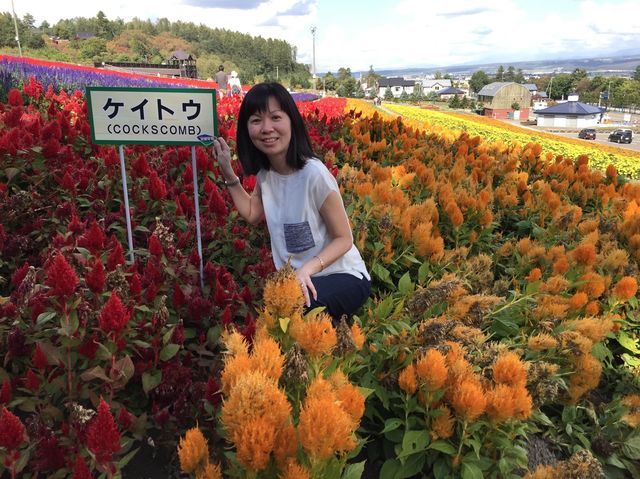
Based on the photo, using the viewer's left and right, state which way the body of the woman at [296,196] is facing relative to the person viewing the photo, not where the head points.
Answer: facing the viewer and to the left of the viewer

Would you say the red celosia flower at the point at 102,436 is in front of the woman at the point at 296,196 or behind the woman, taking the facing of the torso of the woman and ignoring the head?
in front

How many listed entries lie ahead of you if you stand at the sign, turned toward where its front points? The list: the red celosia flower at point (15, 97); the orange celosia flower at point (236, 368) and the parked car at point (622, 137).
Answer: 1

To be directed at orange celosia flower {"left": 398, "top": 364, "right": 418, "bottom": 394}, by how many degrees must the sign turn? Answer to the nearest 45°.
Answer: approximately 45° to its left

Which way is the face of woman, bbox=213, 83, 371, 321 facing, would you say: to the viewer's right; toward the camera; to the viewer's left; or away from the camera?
toward the camera

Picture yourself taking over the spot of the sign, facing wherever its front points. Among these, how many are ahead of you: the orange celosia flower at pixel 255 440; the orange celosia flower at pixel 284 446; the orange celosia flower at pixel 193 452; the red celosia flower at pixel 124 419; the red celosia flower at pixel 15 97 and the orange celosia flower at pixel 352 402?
5

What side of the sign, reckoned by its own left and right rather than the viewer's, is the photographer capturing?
front

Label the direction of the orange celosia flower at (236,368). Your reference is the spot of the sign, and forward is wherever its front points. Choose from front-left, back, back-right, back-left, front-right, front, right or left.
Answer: front

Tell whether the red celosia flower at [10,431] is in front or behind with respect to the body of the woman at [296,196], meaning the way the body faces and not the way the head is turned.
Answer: in front

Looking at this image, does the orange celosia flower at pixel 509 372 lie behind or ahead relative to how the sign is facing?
ahead

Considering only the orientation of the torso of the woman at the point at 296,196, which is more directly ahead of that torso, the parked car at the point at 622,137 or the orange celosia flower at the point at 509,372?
the orange celosia flower

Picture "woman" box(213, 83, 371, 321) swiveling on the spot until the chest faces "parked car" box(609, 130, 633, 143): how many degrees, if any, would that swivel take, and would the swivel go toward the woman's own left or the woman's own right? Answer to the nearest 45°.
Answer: approximately 180°

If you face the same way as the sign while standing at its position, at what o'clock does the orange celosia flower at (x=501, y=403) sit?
The orange celosia flower is roughly at 11 o'clock from the sign.

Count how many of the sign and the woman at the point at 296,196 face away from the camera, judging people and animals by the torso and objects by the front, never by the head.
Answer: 0
